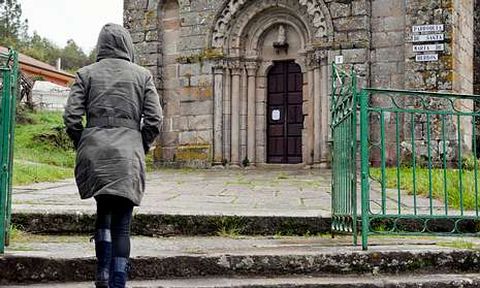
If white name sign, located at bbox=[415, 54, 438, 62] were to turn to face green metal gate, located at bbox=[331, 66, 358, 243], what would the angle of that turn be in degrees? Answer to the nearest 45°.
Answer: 0° — it already faces it

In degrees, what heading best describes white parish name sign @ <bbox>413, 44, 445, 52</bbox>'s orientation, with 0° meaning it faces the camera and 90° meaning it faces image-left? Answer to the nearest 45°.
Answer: approximately 0°

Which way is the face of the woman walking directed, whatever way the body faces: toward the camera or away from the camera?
away from the camera

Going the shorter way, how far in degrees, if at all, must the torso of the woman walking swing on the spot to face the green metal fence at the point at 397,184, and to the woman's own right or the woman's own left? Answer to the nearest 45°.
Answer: approximately 90° to the woman's own right

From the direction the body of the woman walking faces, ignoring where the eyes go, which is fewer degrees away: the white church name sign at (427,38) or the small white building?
the small white building

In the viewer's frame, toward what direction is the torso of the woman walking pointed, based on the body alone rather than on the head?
away from the camera

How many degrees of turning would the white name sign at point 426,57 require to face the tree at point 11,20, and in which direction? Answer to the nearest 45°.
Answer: approximately 135° to its right

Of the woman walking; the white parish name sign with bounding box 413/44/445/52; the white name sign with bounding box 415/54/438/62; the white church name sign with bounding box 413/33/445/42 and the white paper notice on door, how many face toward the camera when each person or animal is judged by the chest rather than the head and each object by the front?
4

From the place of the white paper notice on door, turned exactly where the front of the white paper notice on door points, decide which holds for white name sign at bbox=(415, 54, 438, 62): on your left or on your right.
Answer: on your left

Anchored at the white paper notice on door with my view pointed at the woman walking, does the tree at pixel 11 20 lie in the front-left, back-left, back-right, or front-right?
back-right
